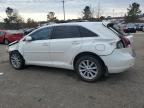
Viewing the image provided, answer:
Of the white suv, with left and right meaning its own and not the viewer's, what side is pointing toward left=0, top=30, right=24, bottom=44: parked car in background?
front

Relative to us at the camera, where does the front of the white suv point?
facing away from the viewer and to the left of the viewer
